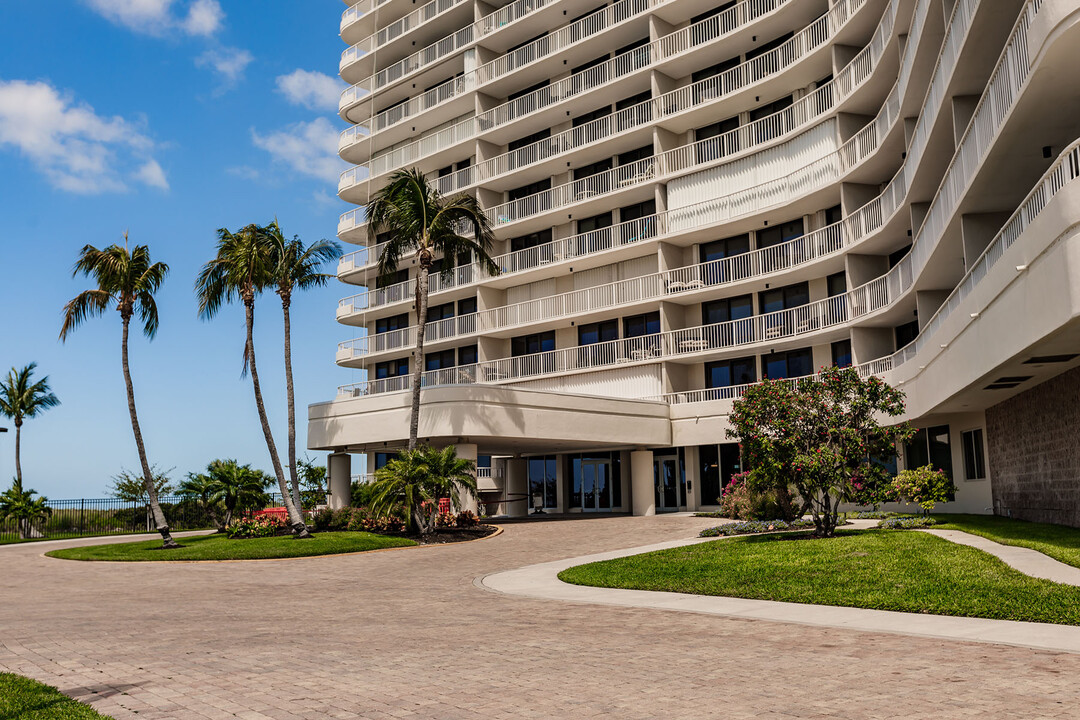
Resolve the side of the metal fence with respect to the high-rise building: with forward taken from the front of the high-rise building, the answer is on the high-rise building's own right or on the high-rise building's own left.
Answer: on the high-rise building's own right

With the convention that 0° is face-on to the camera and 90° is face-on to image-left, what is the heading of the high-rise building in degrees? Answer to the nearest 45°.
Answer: approximately 45°

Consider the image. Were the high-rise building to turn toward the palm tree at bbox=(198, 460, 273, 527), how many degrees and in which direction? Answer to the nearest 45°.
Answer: approximately 45° to its right

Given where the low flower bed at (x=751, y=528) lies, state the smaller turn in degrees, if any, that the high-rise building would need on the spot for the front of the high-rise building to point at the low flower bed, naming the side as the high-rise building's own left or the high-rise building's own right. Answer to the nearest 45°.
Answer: approximately 45° to the high-rise building's own left

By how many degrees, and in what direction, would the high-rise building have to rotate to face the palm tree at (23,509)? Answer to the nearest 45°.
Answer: approximately 45° to its right
